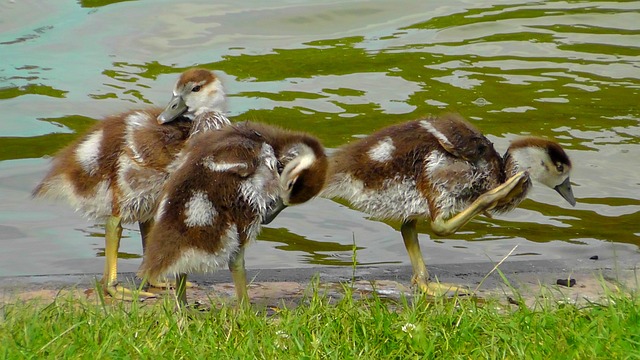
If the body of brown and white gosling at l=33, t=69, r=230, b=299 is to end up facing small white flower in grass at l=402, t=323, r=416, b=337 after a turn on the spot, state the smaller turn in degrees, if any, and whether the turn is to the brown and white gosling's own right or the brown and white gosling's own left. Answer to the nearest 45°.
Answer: approximately 45° to the brown and white gosling's own right

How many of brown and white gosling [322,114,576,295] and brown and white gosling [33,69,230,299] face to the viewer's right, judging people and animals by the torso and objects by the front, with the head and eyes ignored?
2

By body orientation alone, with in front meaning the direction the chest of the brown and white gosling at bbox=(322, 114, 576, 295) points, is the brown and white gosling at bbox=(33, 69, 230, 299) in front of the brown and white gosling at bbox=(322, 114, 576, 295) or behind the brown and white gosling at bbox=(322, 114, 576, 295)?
behind

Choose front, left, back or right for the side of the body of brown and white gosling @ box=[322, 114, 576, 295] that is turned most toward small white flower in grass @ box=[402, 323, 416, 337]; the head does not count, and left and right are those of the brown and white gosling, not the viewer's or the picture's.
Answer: right

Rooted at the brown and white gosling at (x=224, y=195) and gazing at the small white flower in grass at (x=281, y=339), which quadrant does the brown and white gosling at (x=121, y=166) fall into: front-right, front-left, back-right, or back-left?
back-right

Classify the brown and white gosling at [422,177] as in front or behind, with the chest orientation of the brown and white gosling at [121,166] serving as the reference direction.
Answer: in front

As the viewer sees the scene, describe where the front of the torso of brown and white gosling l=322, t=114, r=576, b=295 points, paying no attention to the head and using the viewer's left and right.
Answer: facing to the right of the viewer

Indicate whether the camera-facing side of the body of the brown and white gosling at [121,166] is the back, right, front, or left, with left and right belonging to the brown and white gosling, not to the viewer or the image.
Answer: right

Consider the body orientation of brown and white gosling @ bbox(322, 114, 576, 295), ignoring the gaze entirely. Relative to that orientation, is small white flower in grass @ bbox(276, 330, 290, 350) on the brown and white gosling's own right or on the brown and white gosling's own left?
on the brown and white gosling's own right
